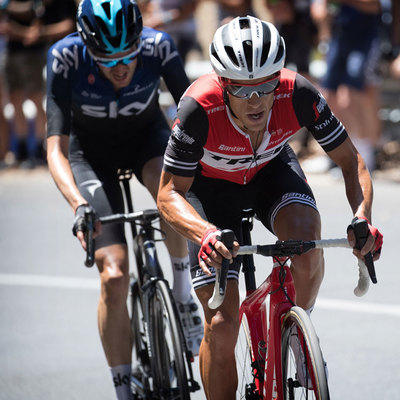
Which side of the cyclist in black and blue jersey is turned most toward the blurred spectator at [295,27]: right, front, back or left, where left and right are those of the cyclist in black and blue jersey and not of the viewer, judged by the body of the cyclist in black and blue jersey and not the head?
back

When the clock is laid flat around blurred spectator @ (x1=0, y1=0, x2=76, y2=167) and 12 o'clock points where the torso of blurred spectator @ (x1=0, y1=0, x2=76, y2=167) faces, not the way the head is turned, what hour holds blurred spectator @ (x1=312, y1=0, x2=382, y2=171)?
blurred spectator @ (x1=312, y1=0, x2=382, y2=171) is roughly at 10 o'clock from blurred spectator @ (x1=0, y1=0, x2=76, y2=167).

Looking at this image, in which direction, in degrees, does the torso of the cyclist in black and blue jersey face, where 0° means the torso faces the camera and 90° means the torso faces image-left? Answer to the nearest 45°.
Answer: approximately 0°

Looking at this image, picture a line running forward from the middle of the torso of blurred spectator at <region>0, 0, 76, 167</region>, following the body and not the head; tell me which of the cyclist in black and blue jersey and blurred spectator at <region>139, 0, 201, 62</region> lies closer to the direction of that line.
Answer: the cyclist in black and blue jersey

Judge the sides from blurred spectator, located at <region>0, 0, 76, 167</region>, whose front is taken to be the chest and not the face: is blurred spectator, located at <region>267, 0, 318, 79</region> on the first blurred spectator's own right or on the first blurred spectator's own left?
on the first blurred spectator's own left

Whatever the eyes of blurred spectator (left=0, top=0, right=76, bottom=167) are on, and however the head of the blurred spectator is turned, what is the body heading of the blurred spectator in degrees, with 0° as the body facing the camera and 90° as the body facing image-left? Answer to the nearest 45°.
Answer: approximately 0°

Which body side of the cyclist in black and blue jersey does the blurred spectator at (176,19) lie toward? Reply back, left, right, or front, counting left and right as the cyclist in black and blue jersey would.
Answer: back

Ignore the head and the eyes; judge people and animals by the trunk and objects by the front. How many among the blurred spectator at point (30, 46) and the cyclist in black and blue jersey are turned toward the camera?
2

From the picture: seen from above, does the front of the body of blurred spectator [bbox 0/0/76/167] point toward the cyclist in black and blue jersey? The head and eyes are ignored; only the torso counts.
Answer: yes

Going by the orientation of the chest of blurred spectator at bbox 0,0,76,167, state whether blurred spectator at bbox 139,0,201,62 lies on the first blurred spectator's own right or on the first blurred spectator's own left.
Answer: on the first blurred spectator's own left

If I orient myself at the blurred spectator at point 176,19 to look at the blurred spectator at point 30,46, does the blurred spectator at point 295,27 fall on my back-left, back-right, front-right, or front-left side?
back-left
